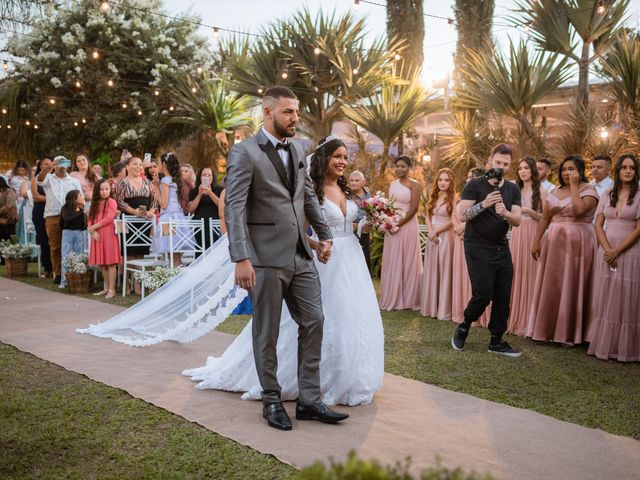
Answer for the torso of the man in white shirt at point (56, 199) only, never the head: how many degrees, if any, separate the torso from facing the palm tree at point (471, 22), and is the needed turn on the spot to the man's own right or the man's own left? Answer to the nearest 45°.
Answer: approximately 45° to the man's own left

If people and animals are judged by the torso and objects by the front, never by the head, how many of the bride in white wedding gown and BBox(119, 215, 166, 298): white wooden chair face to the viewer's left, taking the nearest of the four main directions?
0

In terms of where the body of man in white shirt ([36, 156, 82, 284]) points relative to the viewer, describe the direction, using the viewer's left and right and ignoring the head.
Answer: facing the viewer and to the right of the viewer

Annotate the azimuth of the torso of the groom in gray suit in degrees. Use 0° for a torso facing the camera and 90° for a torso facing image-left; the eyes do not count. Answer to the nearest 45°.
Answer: approximately 315°

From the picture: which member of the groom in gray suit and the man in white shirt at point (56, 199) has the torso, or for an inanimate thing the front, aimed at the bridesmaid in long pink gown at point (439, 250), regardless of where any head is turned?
the man in white shirt

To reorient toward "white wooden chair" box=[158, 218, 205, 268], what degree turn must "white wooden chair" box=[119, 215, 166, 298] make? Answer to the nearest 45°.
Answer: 0° — it already faces it

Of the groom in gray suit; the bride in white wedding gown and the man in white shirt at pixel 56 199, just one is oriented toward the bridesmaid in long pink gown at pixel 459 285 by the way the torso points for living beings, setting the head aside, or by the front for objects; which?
the man in white shirt

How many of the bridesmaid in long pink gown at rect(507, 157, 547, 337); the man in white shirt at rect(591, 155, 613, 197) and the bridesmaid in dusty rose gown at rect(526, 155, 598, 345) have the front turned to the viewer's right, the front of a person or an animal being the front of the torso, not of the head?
0

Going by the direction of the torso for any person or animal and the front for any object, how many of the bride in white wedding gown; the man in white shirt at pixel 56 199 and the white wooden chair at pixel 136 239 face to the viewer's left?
0

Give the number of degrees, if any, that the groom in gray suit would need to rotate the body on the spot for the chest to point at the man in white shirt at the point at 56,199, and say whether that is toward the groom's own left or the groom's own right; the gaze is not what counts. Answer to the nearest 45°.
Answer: approximately 180°

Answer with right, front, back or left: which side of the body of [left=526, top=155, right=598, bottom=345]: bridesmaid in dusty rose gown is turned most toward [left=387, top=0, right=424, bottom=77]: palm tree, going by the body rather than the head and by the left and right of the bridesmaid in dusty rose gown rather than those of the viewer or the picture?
right

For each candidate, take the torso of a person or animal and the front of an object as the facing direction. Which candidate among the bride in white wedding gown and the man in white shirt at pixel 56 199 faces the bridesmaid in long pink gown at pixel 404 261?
the man in white shirt

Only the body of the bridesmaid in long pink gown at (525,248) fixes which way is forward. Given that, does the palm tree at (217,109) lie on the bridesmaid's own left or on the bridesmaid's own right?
on the bridesmaid's own right

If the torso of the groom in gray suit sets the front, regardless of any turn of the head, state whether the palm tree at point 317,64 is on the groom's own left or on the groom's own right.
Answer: on the groom's own left

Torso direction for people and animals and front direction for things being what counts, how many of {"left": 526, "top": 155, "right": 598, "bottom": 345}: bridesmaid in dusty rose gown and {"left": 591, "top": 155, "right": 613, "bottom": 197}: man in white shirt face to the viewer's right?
0
